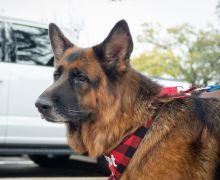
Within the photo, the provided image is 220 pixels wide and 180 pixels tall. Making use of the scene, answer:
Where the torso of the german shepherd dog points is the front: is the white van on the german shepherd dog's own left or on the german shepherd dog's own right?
on the german shepherd dog's own right

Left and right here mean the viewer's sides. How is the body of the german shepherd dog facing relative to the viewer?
facing the viewer and to the left of the viewer
